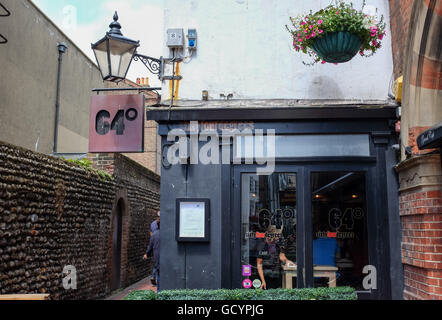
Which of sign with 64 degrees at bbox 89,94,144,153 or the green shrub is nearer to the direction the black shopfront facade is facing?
the green shrub

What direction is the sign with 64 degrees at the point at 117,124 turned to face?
toward the camera

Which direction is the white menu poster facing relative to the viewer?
toward the camera

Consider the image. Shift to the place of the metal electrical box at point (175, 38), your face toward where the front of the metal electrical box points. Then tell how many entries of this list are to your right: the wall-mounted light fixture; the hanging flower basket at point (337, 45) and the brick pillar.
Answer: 1

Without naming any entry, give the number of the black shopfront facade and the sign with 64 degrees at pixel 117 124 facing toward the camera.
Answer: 2

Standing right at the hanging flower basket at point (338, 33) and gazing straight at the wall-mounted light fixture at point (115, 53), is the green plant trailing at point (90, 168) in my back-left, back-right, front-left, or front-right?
front-right

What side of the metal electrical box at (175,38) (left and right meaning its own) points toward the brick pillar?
left

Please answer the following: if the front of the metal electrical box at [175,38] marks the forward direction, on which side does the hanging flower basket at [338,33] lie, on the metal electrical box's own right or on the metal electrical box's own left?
on the metal electrical box's own left

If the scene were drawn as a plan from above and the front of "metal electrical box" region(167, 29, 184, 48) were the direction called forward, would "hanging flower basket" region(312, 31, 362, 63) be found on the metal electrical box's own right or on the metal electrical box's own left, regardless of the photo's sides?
on the metal electrical box's own left

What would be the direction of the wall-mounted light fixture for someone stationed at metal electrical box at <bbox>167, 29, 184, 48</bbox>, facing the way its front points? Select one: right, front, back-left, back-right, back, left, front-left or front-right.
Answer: right
